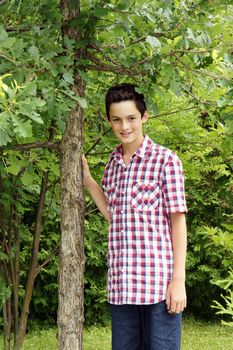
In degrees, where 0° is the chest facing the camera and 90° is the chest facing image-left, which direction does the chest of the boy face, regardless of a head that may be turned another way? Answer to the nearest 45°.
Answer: approximately 45°
